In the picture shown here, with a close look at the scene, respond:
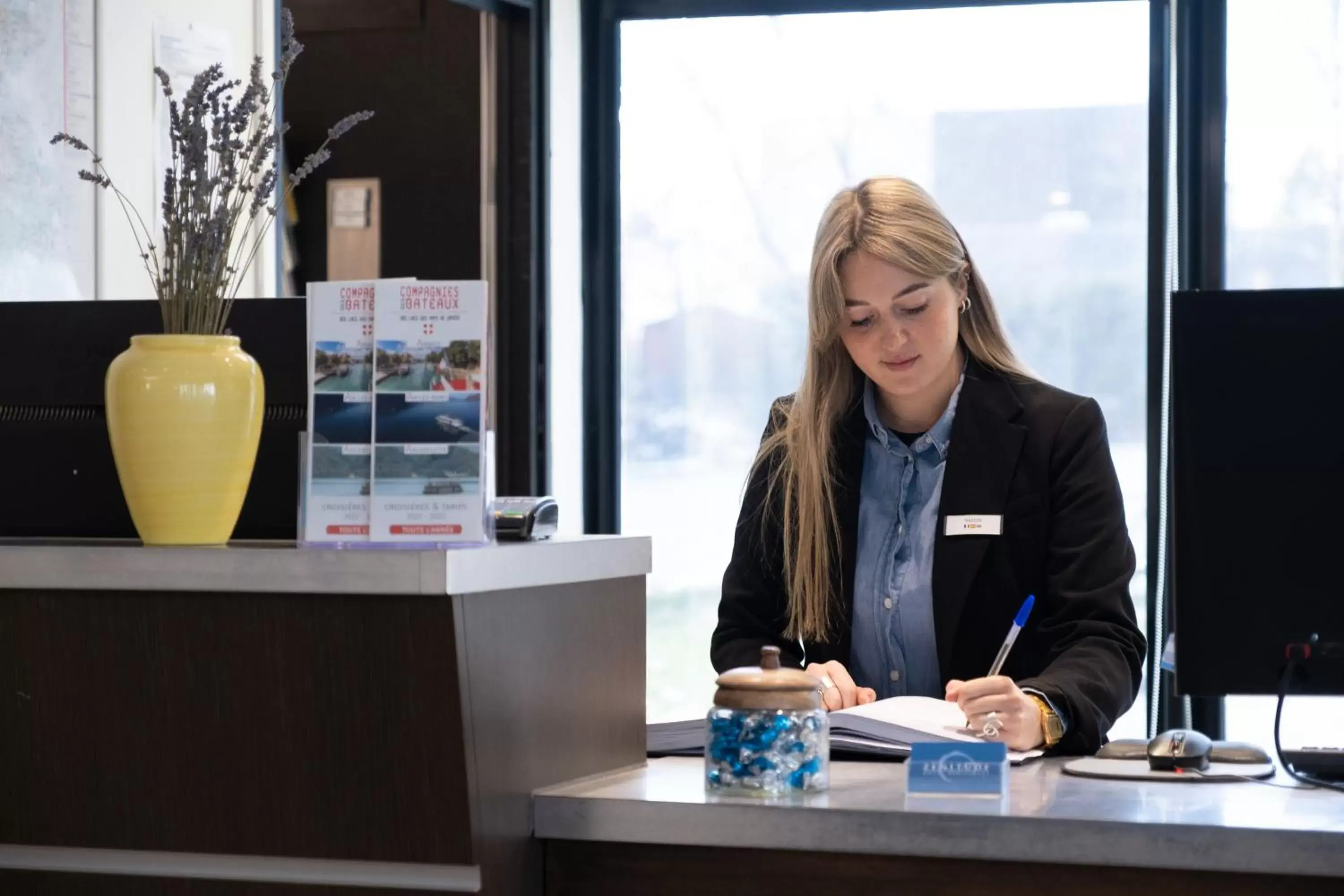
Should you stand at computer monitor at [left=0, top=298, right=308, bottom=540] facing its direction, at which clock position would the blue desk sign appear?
The blue desk sign is roughly at 4 o'clock from the computer monitor.

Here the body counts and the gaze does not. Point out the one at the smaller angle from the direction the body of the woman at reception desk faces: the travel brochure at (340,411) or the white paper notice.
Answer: the travel brochure

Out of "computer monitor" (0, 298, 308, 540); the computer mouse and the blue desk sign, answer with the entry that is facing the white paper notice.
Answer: the computer monitor

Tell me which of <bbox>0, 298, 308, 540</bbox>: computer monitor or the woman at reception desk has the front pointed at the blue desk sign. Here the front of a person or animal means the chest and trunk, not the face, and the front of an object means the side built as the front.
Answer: the woman at reception desk

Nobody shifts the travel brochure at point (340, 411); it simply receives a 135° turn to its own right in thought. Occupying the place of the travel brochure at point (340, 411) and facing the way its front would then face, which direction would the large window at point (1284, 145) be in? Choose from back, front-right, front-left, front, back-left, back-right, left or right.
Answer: right

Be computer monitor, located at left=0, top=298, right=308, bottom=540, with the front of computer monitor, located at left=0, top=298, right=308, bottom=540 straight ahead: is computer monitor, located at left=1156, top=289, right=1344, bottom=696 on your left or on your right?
on your right

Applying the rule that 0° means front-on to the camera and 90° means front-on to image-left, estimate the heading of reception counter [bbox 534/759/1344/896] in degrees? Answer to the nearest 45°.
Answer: approximately 0°

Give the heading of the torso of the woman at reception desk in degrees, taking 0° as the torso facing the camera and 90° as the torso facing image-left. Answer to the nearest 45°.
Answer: approximately 0°

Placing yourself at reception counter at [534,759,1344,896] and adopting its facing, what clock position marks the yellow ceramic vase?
The yellow ceramic vase is roughly at 3 o'clock from the reception counter.

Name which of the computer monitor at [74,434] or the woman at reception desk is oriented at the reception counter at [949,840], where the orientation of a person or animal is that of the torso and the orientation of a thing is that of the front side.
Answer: the woman at reception desk

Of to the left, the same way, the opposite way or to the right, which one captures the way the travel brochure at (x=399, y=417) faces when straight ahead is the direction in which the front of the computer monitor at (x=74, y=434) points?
the opposite way
